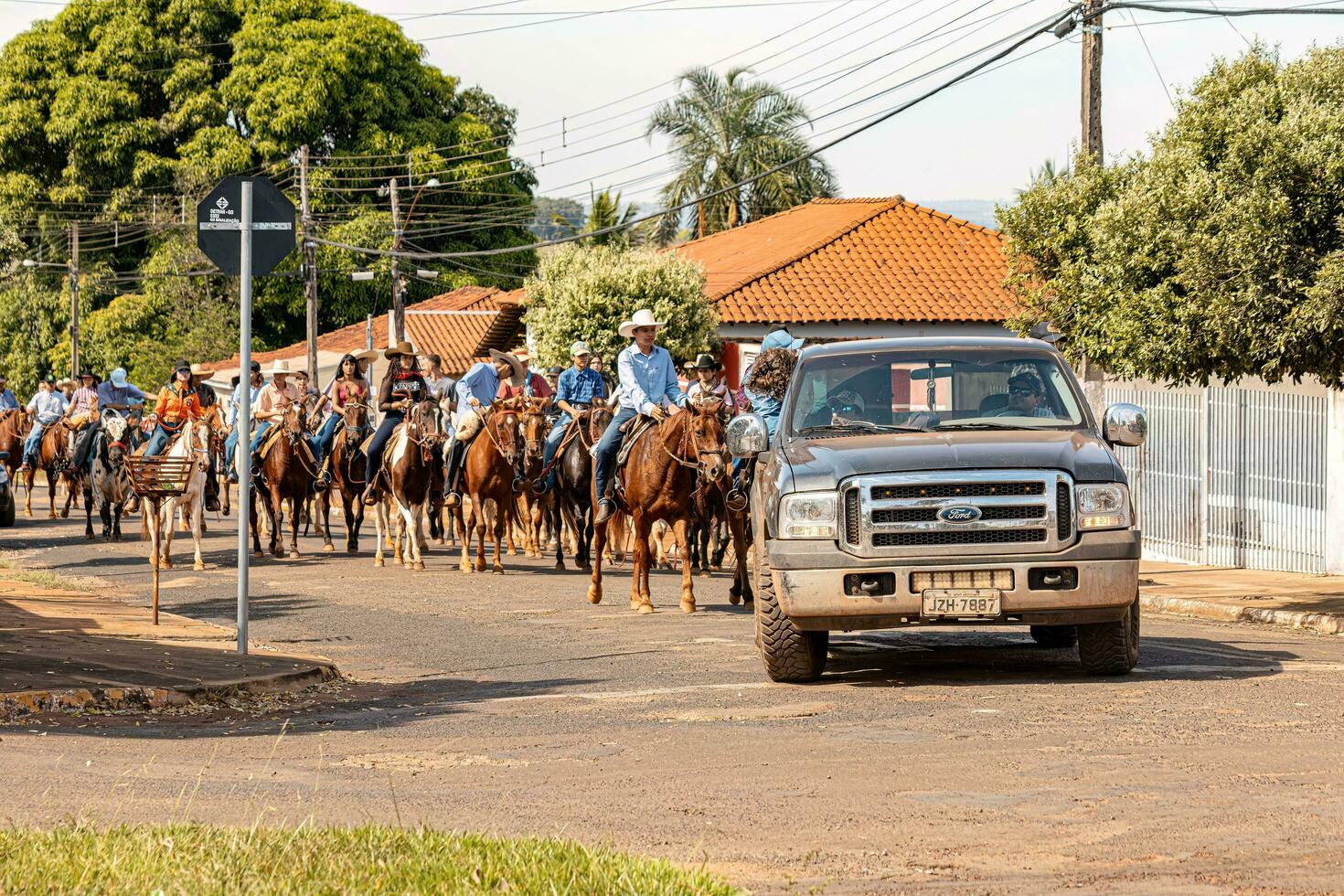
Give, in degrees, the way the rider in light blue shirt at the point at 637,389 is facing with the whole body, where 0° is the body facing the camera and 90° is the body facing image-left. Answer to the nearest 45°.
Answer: approximately 315°

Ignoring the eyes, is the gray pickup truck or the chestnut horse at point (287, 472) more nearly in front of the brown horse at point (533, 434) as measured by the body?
the gray pickup truck

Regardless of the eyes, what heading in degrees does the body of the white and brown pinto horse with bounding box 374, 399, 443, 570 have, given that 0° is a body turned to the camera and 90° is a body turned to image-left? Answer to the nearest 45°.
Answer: approximately 315°

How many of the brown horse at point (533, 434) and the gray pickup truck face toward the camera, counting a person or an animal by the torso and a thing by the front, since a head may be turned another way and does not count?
2

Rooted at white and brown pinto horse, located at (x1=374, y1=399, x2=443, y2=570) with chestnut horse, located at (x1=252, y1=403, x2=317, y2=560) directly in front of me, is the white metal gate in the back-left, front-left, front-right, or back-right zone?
back-right

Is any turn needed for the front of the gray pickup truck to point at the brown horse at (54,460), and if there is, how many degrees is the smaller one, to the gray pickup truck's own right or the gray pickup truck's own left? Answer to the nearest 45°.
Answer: approximately 135° to the gray pickup truck's own right
